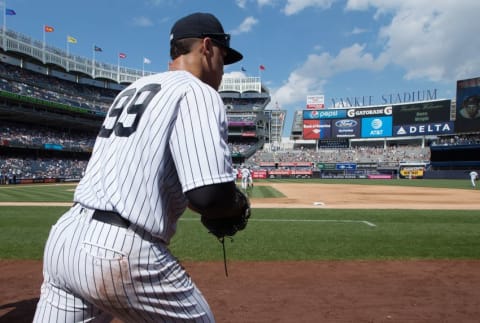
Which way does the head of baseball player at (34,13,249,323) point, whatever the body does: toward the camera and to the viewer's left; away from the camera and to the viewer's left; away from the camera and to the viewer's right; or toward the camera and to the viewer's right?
away from the camera and to the viewer's right

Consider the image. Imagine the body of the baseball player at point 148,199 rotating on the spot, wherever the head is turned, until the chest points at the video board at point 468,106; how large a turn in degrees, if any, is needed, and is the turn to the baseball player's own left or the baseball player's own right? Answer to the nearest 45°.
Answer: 0° — they already face it

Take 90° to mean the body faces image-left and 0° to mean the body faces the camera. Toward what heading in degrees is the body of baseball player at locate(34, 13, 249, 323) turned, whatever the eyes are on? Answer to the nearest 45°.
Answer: approximately 225°
